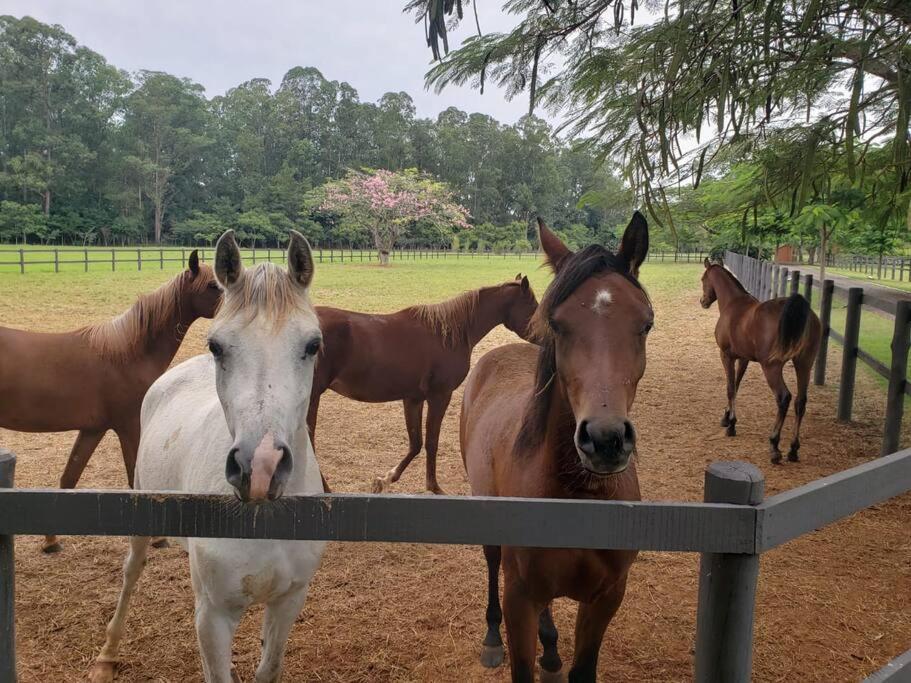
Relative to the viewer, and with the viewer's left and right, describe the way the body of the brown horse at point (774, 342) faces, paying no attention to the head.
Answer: facing away from the viewer and to the left of the viewer

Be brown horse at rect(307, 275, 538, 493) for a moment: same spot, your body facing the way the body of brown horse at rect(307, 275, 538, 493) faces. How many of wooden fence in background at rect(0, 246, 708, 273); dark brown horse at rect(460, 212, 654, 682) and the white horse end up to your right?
2

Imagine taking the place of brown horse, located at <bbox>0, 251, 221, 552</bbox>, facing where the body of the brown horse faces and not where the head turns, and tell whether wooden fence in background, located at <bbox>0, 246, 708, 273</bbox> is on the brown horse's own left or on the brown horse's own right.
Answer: on the brown horse's own left

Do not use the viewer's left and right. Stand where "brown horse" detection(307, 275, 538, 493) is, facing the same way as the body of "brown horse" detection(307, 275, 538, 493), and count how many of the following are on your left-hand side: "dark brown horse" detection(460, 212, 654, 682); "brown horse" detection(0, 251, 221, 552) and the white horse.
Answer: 0

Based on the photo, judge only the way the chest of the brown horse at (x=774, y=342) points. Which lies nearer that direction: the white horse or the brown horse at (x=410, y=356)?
the brown horse

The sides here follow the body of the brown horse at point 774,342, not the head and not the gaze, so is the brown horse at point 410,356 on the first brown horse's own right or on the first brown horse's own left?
on the first brown horse's own left

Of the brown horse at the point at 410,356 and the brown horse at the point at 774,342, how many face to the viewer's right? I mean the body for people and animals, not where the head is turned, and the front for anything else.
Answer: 1

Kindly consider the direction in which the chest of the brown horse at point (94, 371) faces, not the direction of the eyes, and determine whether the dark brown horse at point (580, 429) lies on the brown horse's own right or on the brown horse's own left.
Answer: on the brown horse's own right

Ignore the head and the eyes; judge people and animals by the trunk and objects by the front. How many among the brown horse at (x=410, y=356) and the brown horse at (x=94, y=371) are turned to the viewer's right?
2

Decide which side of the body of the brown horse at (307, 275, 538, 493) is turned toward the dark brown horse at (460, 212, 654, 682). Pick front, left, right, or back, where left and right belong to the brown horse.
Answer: right

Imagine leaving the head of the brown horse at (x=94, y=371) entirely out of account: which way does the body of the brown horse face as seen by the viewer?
to the viewer's right

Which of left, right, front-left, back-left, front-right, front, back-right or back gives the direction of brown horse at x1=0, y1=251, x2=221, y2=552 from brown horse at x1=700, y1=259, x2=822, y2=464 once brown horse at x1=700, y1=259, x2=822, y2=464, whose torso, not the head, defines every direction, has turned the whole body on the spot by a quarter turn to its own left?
front

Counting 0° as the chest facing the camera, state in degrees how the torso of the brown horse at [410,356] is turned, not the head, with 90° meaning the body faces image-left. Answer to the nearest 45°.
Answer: approximately 270°

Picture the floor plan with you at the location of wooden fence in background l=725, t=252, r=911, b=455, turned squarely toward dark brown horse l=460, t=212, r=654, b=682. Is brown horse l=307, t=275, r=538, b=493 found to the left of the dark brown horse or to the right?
right
